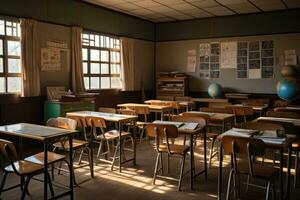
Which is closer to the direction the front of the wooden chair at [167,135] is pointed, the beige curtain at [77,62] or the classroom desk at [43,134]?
the beige curtain

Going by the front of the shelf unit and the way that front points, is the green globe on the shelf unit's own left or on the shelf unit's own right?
on the shelf unit's own left

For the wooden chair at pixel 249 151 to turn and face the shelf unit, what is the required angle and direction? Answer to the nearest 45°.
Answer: approximately 45° to its left

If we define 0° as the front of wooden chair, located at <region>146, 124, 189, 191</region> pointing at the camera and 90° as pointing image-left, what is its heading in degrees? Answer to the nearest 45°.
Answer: approximately 225°

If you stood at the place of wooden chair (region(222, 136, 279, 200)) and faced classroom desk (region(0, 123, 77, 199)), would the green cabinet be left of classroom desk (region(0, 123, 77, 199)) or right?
right

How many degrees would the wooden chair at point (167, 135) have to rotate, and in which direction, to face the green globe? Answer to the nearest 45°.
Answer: approximately 45° to its left

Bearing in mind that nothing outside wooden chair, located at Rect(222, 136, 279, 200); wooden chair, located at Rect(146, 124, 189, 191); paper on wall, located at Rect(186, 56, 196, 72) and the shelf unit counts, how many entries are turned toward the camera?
2

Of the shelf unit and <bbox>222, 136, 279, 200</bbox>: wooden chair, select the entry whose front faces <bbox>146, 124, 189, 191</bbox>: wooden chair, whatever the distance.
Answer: the shelf unit

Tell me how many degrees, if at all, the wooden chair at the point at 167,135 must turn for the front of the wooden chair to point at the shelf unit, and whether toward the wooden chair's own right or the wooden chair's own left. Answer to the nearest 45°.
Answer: approximately 45° to the wooden chair's own left

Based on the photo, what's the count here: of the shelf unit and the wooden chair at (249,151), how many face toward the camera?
1
